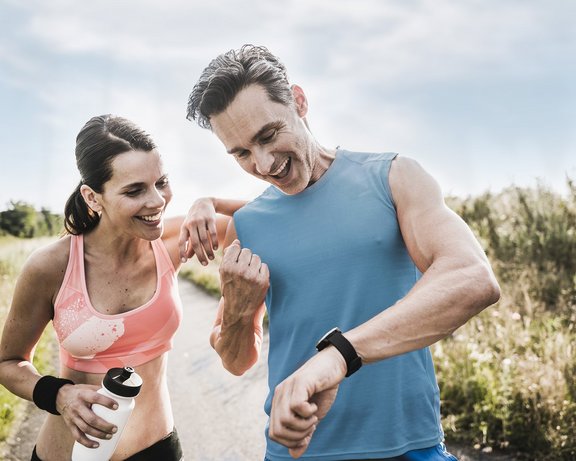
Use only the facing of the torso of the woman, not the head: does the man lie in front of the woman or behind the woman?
in front

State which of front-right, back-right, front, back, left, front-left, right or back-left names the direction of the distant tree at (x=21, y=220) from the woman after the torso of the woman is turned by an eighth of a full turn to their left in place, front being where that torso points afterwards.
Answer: left

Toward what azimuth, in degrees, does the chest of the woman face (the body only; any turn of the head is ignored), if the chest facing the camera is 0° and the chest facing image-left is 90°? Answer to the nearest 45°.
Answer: approximately 315°

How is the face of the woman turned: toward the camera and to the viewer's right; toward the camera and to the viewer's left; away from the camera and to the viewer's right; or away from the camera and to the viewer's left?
toward the camera and to the viewer's right
